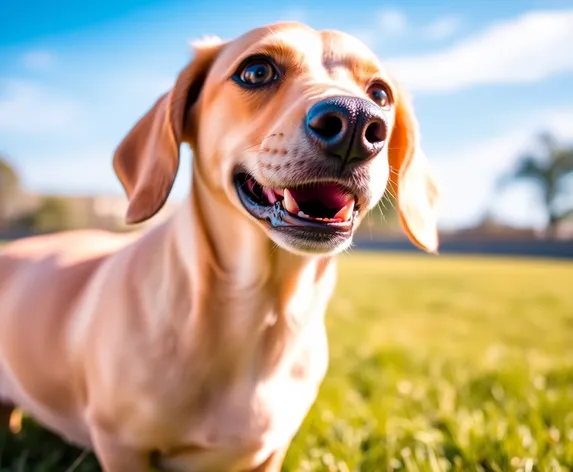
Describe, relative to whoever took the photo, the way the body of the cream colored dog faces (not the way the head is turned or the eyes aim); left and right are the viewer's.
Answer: facing the viewer and to the right of the viewer
